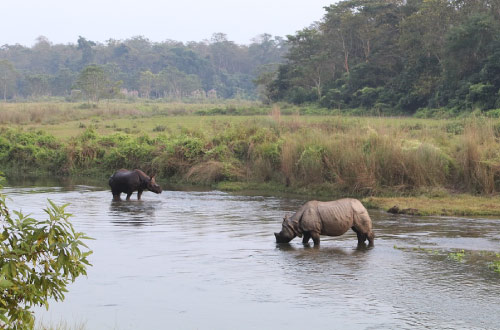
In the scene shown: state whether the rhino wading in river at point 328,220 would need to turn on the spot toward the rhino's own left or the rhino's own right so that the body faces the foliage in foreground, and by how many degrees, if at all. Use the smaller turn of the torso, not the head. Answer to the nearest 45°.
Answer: approximately 90° to the rhino's own left

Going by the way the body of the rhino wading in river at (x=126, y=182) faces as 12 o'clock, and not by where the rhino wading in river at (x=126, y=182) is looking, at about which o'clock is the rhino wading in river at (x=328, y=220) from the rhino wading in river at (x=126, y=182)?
the rhino wading in river at (x=328, y=220) is roughly at 2 o'clock from the rhino wading in river at (x=126, y=182).

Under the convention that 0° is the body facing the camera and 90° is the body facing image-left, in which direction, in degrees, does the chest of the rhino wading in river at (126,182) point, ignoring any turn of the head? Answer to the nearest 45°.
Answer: approximately 270°

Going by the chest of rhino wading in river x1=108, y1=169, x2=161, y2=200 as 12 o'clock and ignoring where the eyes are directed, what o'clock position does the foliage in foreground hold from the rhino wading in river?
The foliage in foreground is roughly at 3 o'clock from the rhino wading in river.

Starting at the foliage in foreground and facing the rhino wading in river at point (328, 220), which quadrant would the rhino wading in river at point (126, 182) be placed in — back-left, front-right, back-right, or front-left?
front-left

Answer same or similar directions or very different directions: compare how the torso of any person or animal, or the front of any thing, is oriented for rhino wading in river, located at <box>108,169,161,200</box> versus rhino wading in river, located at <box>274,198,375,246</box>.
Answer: very different directions

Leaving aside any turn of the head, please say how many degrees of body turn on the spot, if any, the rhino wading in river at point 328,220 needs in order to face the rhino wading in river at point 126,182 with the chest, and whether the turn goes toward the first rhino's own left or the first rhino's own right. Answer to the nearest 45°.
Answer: approximately 45° to the first rhino's own right

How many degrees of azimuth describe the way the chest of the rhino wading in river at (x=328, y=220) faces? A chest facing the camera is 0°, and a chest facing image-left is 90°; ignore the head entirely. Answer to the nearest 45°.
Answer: approximately 90°

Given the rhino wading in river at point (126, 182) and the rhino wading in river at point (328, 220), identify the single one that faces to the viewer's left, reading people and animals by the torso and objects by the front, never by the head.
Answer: the rhino wading in river at point (328, 220)

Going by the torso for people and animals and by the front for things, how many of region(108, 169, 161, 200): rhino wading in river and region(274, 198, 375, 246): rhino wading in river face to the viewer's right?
1

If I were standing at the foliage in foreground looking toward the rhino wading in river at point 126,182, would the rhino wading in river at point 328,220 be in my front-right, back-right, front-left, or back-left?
front-right

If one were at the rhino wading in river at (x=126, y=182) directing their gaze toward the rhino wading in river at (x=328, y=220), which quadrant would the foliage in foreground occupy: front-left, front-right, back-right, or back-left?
front-right
